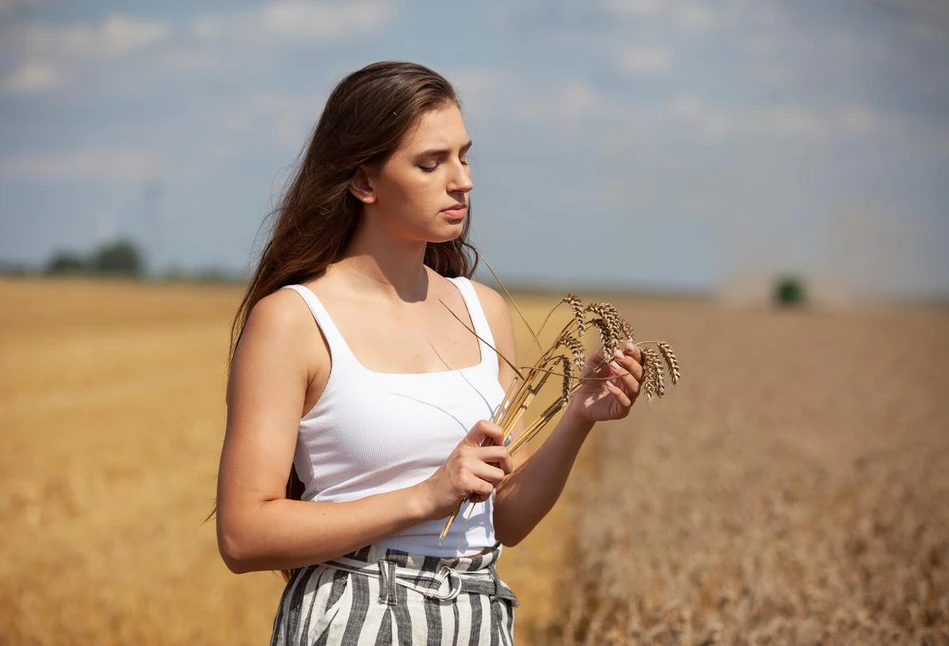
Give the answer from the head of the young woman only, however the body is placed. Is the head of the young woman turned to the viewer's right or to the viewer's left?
to the viewer's right

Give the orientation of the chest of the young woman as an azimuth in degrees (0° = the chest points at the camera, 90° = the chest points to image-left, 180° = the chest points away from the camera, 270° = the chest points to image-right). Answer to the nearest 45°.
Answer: approximately 315°
